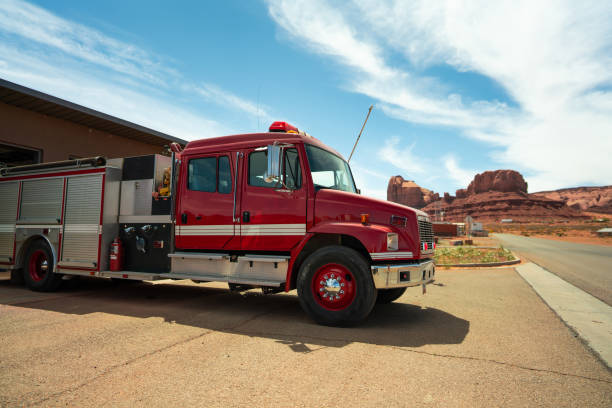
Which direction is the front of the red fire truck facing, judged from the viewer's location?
facing the viewer and to the right of the viewer
